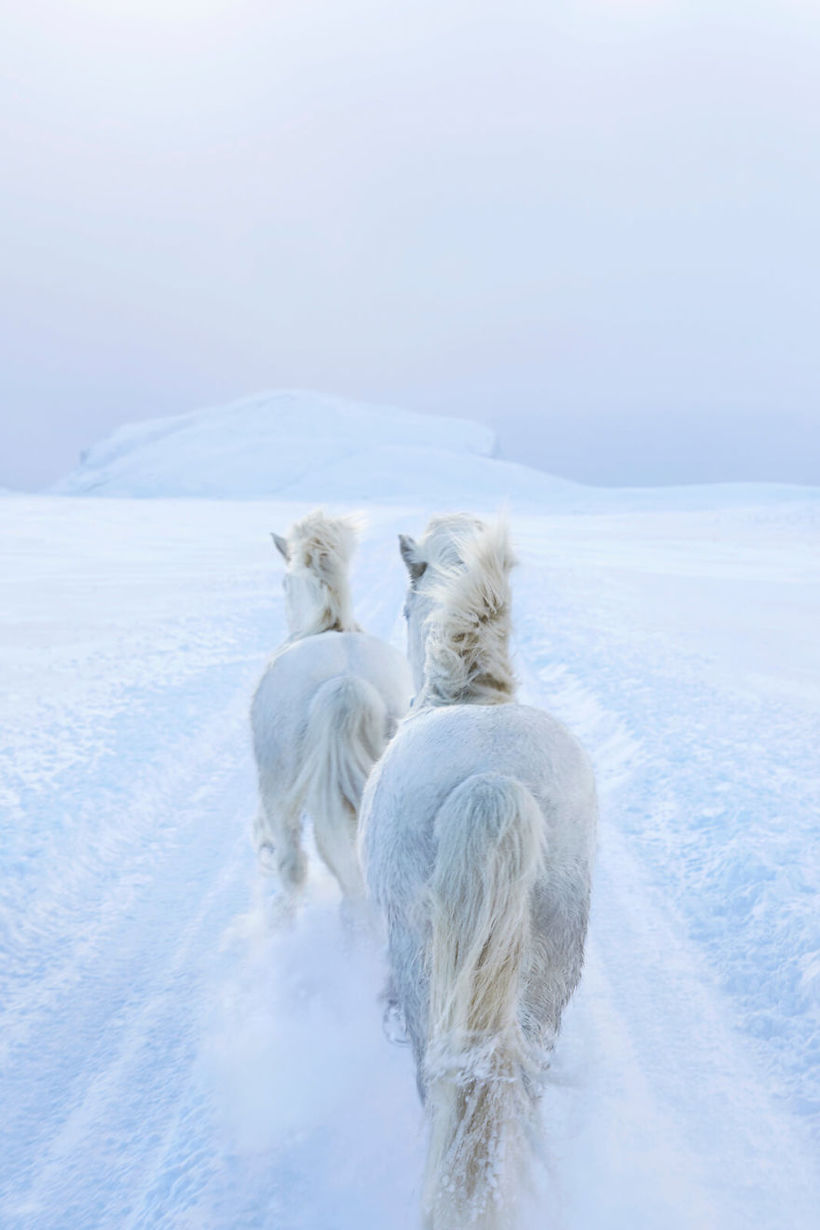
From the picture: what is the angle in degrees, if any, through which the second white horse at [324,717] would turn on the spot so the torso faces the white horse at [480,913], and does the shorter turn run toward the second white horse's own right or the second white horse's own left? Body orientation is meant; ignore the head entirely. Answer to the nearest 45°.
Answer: approximately 180°

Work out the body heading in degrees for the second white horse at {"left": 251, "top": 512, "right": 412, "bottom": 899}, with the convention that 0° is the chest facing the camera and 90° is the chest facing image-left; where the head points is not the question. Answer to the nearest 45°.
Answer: approximately 180°

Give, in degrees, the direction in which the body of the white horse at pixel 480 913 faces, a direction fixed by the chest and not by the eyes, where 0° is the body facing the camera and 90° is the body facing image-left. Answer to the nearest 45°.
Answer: approximately 180°

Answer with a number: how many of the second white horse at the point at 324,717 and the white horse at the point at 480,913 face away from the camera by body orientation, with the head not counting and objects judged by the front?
2

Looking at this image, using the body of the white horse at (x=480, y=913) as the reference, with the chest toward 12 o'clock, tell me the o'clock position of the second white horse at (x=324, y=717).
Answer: The second white horse is roughly at 11 o'clock from the white horse.
